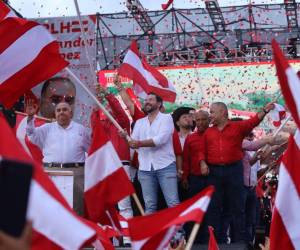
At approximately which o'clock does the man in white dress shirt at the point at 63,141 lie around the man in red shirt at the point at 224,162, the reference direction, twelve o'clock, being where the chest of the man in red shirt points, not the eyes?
The man in white dress shirt is roughly at 3 o'clock from the man in red shirt.

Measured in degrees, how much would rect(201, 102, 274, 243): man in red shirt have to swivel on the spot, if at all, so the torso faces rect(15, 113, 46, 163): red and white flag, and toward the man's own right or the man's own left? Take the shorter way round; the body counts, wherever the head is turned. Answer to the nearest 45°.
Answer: approximately 45° to the man's own right

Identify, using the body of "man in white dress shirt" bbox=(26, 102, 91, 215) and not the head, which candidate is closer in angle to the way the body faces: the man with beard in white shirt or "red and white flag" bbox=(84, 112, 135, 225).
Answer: the red and white flag

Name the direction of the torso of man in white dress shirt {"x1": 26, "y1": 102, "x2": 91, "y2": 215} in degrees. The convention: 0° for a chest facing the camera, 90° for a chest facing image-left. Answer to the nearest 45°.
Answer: approximately 0°

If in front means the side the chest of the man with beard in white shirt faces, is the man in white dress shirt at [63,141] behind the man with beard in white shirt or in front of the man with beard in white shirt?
in front

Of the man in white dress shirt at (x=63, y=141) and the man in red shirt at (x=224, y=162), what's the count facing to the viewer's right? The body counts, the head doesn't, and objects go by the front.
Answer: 0
